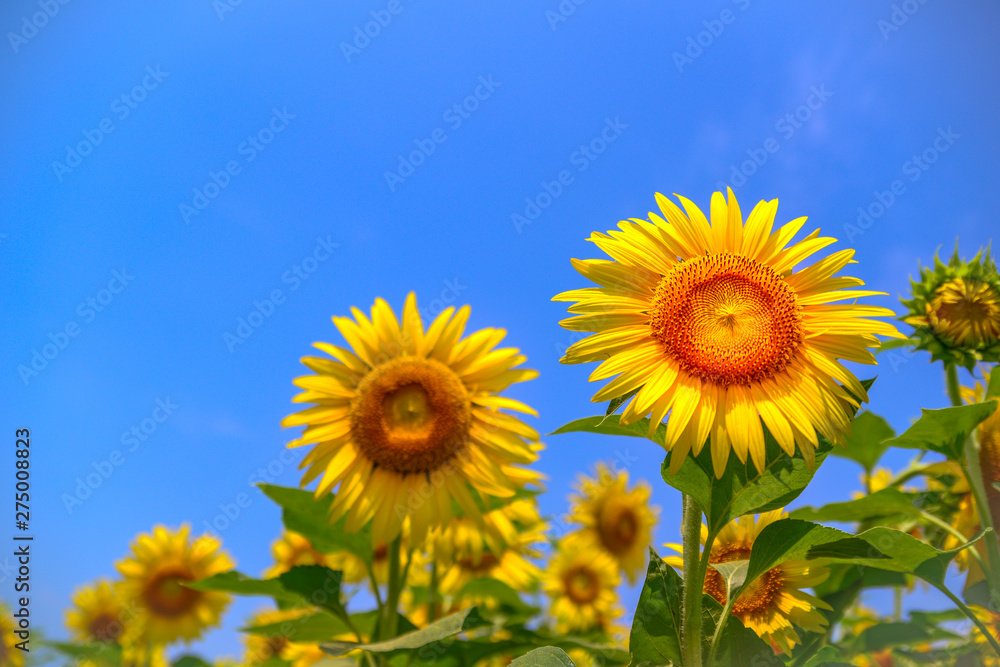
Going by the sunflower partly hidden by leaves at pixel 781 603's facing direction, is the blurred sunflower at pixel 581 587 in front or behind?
behind

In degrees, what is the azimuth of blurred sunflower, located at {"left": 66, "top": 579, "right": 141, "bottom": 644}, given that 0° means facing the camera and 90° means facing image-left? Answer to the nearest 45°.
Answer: approximately 0°

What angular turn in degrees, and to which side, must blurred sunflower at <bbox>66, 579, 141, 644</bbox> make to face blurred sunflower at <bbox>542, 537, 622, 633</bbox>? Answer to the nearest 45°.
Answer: approximately 45° to its left

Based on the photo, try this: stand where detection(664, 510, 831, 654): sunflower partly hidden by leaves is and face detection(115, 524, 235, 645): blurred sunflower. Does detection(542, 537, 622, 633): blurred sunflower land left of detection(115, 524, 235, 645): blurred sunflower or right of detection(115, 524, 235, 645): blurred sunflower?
right

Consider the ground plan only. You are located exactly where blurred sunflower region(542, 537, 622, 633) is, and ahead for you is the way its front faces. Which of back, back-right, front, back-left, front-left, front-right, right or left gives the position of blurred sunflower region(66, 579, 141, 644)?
right

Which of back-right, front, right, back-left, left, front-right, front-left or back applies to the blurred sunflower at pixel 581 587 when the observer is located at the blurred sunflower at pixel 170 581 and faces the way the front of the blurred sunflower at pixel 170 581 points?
left

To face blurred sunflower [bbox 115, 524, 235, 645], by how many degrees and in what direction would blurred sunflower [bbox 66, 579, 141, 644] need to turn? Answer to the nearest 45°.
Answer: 0° — it already faces it
